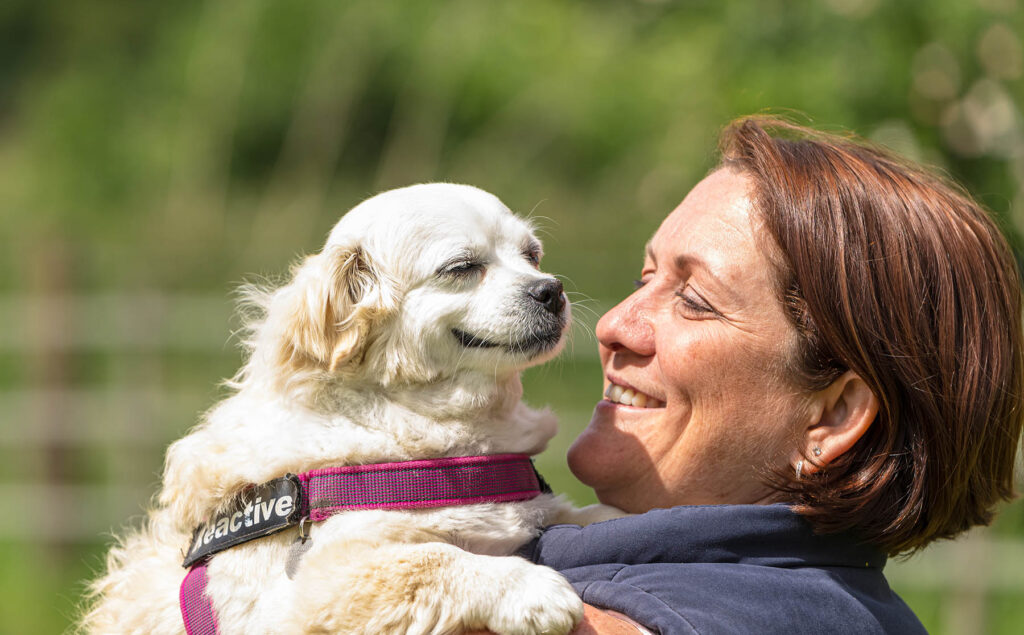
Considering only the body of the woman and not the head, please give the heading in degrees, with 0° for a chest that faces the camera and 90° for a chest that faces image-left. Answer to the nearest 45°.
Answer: approximately 90°

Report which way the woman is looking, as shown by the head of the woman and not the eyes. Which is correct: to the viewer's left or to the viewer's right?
to the viewer's left

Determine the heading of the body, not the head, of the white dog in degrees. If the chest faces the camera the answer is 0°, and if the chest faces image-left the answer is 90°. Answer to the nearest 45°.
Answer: approximately 270°
